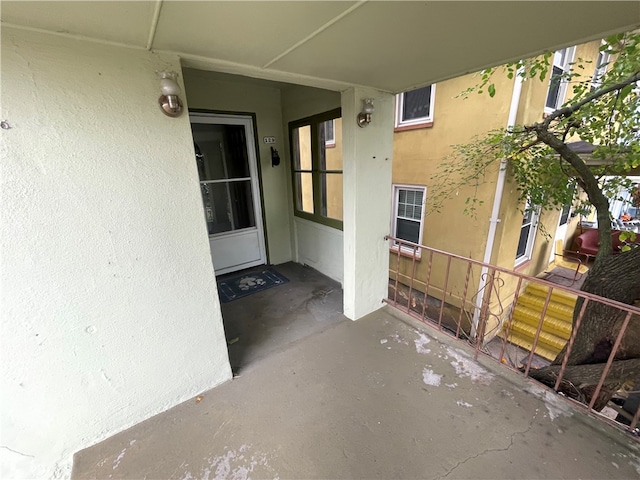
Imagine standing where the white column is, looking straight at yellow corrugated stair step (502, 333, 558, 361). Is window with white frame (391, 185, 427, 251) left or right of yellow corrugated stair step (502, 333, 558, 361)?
left

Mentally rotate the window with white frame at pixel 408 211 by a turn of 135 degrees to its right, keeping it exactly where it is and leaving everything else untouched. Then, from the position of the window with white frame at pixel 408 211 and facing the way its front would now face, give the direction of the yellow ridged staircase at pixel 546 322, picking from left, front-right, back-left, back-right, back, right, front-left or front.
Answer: right

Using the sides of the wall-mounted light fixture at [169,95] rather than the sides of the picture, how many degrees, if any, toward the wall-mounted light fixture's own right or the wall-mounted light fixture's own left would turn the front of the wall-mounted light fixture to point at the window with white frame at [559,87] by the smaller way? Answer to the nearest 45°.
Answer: approximately 45° to the wall-mounted light fixture's own left

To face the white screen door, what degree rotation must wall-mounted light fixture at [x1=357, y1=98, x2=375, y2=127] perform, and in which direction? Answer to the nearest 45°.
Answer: approximately 180°

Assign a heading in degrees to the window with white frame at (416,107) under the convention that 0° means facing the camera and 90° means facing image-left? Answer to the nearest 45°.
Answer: approximately 45°

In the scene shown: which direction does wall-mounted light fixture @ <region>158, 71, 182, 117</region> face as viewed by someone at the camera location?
facing the viewer and to the right of the viewer

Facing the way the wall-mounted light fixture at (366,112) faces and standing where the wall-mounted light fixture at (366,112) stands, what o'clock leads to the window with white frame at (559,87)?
The window with white frame is roughly at 9 o'clock from the wall-mounted light fixture.

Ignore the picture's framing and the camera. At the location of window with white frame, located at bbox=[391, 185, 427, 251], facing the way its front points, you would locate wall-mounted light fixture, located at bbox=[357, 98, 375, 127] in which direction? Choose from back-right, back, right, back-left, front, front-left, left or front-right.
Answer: front-left

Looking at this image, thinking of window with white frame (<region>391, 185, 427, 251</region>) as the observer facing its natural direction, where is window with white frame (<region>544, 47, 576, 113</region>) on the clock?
window with white frame (<region>544, 47, 576, 113</region>) is roughly at 7 o'clock from window with white frame (<region>391, 185, 427, 251</region>).

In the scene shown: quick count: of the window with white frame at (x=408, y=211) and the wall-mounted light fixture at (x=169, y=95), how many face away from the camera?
0

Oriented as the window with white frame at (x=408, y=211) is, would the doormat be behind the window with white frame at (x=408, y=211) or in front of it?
in front

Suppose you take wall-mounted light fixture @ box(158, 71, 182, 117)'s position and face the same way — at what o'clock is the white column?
The white column is roughly at 10 o'clock from the wall-mounted light fixture.

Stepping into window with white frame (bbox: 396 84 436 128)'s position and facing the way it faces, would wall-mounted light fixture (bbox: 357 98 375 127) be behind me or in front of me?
in front

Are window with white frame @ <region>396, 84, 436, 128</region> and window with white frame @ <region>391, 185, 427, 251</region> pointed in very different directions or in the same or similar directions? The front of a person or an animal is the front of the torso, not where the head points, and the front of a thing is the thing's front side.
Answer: same or similar directions

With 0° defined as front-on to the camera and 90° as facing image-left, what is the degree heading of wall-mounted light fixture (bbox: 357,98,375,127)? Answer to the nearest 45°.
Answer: approximately 315°

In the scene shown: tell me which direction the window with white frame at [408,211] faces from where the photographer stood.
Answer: facing the viewer and to the left of the viewer
